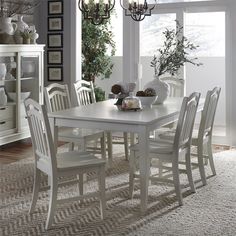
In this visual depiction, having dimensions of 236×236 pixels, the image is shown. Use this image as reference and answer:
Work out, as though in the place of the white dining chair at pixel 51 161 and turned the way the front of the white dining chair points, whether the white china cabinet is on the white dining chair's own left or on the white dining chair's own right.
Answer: on the white dining chair's own left

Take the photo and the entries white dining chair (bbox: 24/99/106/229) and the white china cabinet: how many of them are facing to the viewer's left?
0

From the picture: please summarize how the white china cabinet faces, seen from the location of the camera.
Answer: facing the viewer and to the right of the viewer

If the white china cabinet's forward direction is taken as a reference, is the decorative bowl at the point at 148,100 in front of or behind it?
in front

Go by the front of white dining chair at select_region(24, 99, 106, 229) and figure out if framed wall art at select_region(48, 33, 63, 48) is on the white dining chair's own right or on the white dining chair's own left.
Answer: on the white dining chair's own left

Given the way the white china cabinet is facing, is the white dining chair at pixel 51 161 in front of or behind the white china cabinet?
in front

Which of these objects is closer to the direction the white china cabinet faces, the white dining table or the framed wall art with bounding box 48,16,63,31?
the white dining table

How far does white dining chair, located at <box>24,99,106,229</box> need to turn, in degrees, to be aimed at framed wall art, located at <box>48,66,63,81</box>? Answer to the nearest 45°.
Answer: approximately 45° to its left
